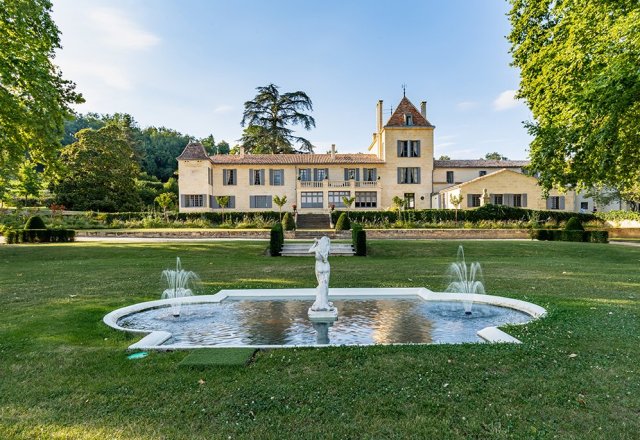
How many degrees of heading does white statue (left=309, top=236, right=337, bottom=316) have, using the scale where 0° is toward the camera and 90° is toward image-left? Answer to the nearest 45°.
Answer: approximately 180°

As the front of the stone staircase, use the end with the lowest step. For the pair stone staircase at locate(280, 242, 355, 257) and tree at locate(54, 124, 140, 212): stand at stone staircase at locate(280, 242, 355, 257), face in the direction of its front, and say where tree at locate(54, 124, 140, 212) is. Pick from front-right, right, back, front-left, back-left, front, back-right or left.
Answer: back-right

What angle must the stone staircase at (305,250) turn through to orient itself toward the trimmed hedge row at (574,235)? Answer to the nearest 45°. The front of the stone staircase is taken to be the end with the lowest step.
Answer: approximately 90° to its left

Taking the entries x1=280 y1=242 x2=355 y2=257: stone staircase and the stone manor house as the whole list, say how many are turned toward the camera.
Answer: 2

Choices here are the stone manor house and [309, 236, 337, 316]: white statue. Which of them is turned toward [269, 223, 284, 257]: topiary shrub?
the stone manor house

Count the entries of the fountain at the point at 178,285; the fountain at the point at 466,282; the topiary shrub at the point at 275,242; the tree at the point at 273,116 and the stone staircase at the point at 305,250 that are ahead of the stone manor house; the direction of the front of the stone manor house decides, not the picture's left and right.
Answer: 4

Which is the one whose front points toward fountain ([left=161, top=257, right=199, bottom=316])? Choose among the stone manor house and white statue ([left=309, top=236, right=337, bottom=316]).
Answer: the stone manor house

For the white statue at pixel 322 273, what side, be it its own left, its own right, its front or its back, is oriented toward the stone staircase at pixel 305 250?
back

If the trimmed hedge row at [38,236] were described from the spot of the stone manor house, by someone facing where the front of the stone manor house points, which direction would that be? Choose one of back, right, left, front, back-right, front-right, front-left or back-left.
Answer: front-right

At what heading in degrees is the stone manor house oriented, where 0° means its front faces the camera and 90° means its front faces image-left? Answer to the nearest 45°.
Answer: approximately 0°

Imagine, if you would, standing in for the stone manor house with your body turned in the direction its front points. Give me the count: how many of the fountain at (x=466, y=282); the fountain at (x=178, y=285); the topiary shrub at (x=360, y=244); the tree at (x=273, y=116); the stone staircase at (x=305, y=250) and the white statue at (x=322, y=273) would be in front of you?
5

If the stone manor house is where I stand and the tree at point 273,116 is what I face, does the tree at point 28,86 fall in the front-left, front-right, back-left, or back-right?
back-left
